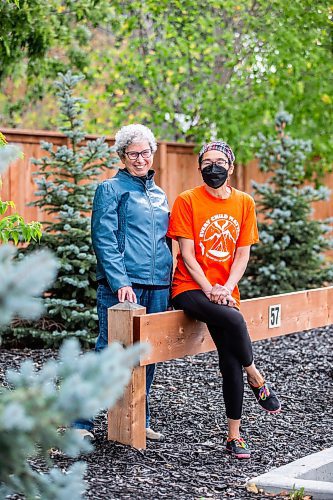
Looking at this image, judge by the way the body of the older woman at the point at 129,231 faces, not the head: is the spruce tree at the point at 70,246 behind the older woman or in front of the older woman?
behind

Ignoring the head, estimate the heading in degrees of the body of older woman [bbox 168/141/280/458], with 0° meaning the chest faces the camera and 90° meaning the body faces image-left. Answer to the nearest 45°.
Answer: approximately 0°

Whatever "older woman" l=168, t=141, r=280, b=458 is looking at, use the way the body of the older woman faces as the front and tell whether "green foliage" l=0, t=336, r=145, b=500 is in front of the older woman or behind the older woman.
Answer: in front

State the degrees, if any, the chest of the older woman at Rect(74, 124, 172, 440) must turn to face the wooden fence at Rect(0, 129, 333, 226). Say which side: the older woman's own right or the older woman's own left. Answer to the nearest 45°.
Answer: approximately 135° to the older woman's own left

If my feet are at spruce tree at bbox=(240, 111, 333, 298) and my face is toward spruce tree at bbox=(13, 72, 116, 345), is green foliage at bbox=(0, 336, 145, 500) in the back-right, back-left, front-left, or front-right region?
front-left

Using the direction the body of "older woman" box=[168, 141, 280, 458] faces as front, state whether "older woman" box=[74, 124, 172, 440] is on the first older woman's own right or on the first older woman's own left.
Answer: on the first older woman's own right

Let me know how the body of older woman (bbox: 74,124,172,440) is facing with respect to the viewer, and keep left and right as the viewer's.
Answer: facing the viewer and to the right of the viewer

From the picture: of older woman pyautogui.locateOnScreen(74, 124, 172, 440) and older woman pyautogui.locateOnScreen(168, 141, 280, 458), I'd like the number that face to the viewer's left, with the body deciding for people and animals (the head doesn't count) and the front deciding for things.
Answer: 0

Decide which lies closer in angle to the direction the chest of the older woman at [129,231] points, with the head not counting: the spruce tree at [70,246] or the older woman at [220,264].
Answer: the older woman

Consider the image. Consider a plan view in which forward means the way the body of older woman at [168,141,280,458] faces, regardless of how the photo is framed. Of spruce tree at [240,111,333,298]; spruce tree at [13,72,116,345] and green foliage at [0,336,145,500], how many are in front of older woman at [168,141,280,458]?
1

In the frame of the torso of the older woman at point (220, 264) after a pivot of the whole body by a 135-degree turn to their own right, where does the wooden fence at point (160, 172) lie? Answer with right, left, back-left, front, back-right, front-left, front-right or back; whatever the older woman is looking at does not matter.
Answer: front-right

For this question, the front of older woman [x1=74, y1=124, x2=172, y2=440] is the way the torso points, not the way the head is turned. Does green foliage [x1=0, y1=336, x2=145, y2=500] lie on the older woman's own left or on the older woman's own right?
on the older woman's own right
